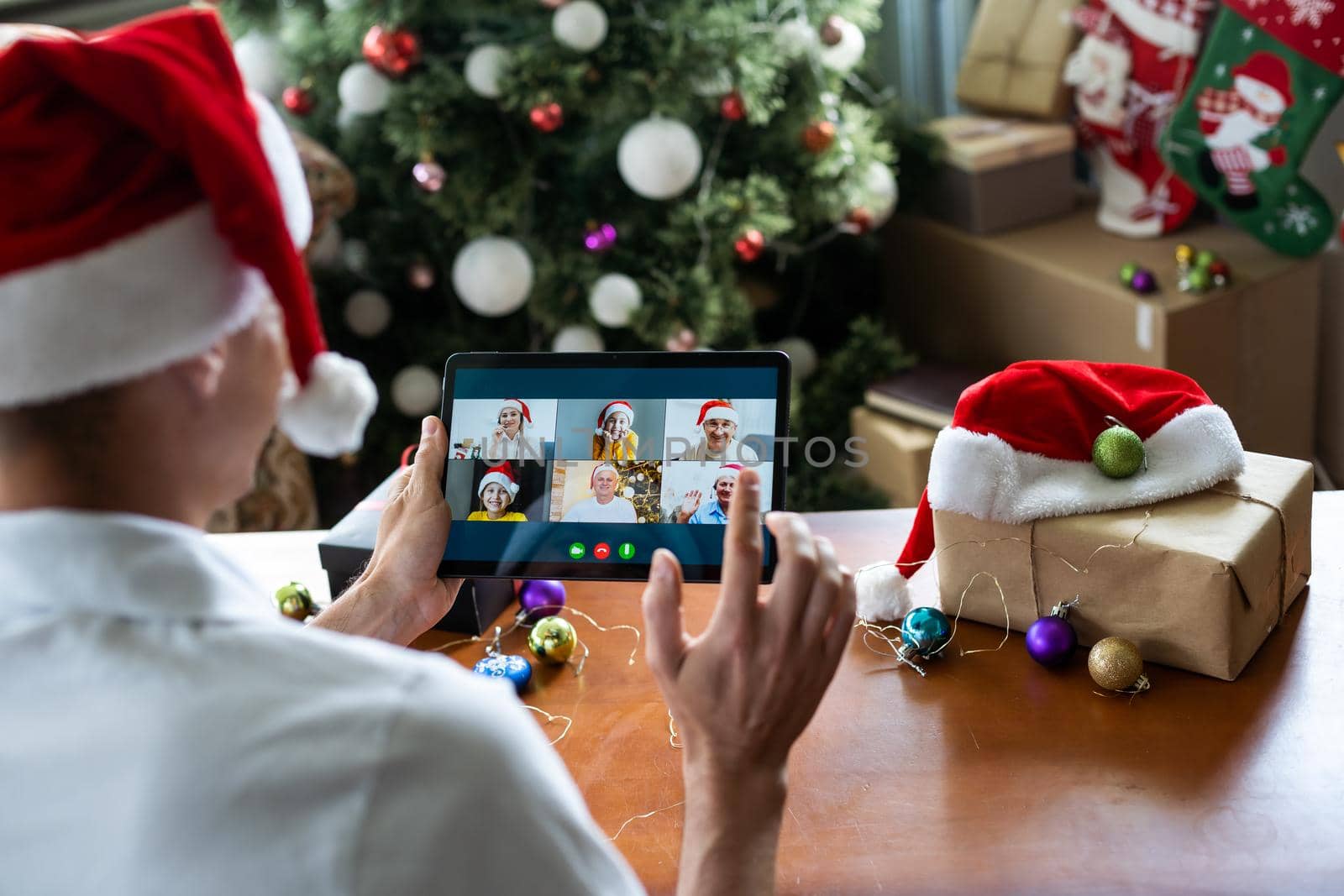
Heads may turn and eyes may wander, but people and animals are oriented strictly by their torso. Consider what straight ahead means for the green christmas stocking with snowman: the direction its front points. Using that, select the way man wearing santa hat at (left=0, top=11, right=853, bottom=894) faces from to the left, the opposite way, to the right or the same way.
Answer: the opposite way

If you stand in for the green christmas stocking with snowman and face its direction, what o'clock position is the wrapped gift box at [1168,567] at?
The wrapped gift box is roughly at 12 o'clock from the green christmas stocking with snowman.

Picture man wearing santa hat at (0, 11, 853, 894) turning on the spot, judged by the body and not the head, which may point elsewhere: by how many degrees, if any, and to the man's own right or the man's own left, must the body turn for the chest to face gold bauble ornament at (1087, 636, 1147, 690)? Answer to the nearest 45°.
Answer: approximately 45° to the man's own right

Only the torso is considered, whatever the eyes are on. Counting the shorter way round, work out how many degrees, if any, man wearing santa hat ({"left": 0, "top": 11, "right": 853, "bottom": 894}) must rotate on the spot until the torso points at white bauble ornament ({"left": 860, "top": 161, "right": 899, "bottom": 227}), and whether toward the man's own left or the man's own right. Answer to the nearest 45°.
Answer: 0° — they already face it

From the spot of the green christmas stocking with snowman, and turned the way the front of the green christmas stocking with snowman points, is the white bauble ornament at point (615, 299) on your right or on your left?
on your right

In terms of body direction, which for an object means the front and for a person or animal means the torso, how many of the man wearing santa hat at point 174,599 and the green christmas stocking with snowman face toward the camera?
1

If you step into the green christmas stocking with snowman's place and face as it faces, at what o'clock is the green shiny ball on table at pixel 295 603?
The green shiny ball on table is roughly at 1 o'clock from the green christmas stocking with snowman.

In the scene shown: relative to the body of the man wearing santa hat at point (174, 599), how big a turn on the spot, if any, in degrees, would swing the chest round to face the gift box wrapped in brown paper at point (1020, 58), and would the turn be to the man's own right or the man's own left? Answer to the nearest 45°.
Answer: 0° — they already face it

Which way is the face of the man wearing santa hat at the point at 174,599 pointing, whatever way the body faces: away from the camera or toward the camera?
away from the camera

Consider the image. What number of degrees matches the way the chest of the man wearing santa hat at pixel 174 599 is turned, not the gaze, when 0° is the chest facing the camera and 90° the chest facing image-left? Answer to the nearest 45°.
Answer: approximately 225°

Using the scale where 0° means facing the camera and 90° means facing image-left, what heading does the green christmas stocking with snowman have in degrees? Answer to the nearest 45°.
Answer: approximately 0°

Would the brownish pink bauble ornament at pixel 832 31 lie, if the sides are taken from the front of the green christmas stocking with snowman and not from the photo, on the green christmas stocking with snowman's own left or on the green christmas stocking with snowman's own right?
on the green christmas stocking with snowman's own right
